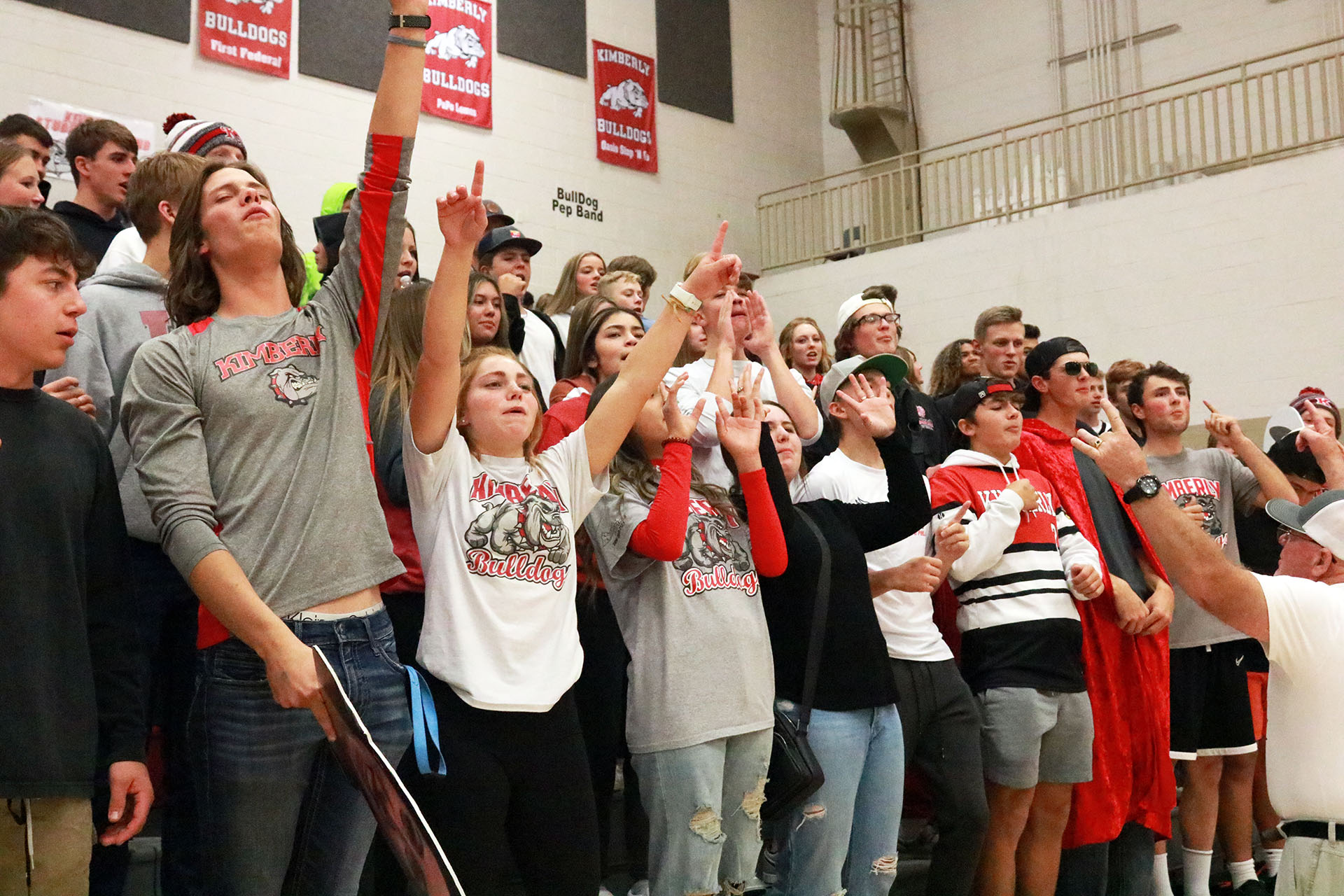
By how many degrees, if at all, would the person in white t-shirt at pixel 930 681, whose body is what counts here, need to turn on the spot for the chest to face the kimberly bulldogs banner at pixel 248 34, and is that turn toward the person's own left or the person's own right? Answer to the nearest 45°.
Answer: approximately 180°

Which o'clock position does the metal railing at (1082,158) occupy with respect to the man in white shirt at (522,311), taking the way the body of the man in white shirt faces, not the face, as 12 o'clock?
The metal railing is roughly at 9 o'clock from the man in white shirt.

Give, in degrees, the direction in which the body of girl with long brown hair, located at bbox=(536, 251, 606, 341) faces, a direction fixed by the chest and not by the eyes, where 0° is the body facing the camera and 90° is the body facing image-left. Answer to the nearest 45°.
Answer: approximately 315°

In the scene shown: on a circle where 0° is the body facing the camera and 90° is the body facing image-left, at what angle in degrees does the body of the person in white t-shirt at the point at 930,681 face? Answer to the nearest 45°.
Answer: approximately 315°

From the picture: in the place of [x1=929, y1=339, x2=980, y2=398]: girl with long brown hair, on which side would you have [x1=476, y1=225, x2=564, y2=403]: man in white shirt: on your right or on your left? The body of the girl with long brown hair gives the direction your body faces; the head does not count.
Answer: on your right

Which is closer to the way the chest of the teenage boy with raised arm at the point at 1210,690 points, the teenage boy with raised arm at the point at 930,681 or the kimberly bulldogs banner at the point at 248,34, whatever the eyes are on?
the teenage boy with raised arm

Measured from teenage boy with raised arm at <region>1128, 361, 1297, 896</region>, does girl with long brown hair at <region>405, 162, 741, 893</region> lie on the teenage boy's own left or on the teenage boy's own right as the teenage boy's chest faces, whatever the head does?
on the teenage boy's own right

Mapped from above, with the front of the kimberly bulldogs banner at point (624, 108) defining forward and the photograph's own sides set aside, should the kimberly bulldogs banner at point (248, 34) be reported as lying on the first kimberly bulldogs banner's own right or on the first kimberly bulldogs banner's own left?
on the first kimberly bulldogs banner's own right

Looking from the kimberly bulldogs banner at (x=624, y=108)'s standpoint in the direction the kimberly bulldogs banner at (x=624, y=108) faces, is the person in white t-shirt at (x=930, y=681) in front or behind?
in front

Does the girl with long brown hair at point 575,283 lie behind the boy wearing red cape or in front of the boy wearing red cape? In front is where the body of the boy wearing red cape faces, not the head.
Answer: behind

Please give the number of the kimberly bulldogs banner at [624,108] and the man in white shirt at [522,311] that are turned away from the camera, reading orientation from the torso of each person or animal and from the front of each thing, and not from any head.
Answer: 0

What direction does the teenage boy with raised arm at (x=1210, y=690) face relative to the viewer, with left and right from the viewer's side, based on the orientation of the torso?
facing the viewer and to the right of the viewer
